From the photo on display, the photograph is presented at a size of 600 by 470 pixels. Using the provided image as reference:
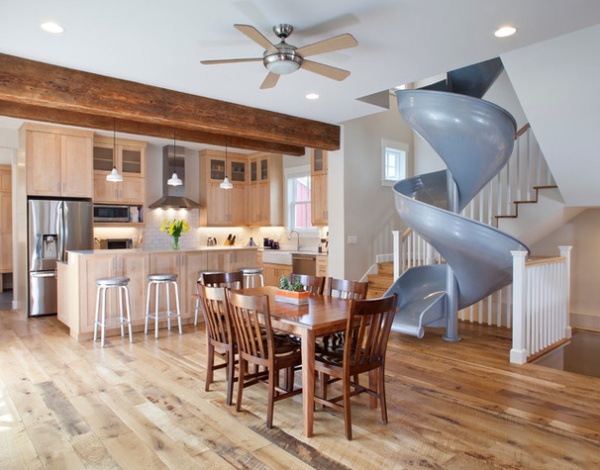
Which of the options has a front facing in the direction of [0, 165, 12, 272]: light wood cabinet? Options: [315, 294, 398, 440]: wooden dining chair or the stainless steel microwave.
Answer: the wooden dining chair

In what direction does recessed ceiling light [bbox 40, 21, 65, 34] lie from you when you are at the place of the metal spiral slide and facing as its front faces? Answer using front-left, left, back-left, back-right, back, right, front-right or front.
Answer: front

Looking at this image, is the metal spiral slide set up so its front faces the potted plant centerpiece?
yes

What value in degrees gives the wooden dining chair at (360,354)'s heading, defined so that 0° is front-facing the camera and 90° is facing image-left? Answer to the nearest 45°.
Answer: approximately 135°

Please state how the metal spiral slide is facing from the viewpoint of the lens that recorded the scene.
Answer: facing the viewer and to the left of the viewer

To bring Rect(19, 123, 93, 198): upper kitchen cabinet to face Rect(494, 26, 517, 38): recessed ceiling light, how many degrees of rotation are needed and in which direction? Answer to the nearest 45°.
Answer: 0° — it already faces it

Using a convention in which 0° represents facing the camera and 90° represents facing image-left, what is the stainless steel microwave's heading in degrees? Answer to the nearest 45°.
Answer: approximately 0°

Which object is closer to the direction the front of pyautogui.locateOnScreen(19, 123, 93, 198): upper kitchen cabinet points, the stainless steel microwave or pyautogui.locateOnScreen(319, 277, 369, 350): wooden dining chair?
the wooden dining chair

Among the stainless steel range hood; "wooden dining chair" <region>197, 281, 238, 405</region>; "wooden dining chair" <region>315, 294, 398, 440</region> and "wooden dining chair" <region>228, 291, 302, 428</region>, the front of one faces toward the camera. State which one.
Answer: the stainless steel range hood

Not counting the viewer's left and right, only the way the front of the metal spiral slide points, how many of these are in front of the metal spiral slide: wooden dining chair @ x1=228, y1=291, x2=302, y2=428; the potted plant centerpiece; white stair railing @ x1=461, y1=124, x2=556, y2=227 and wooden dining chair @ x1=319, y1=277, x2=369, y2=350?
3

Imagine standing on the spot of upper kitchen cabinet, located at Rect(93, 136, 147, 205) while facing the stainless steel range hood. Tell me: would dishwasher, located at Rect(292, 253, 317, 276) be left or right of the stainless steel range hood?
right

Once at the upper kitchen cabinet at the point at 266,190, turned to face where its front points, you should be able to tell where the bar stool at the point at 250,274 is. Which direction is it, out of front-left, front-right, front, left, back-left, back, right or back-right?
front-left

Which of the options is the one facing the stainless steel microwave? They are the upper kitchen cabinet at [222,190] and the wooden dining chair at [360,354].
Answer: the wooden dining chair

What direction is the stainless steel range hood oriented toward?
toward the camera

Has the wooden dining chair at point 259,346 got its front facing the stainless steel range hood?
no

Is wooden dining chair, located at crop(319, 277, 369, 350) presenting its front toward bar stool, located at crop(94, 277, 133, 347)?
no

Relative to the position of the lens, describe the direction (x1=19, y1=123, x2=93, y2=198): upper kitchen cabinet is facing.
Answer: facing the viewer and to the right of the viewer

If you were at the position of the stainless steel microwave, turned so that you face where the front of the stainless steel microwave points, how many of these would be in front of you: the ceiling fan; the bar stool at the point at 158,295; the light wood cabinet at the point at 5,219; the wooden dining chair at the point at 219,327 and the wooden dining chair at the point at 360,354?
4

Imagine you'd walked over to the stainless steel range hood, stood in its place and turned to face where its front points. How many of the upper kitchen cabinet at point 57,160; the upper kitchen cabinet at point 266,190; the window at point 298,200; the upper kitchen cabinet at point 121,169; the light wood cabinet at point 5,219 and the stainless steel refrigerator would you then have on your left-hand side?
2

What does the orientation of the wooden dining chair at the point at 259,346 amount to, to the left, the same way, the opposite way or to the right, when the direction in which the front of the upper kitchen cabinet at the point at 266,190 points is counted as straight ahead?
the opposite way

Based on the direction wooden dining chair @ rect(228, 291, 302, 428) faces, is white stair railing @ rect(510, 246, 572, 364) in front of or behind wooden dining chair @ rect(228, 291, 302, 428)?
in front

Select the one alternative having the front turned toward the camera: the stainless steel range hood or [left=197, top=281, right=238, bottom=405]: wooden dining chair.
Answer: the stainless steel range hood

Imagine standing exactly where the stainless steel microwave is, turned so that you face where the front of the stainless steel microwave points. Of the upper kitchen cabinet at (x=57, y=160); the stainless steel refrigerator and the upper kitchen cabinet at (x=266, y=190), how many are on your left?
1
